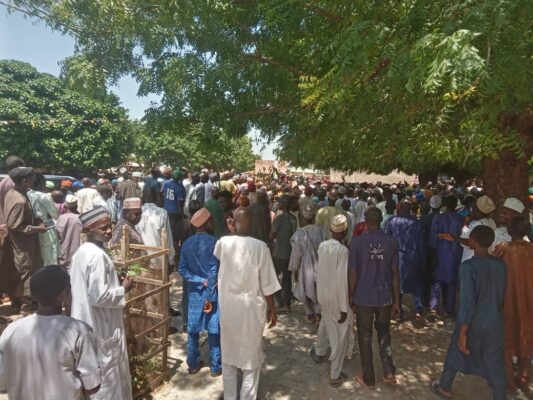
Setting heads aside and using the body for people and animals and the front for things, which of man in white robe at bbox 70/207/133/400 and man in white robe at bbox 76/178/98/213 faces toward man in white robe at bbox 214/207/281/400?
man in white robe at bbox 70/207/133/400

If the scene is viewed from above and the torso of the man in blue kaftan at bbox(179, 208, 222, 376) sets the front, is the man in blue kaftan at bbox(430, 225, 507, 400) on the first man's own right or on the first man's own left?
on the first man's own right

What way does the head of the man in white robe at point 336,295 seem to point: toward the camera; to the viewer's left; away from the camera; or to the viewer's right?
away from the camera

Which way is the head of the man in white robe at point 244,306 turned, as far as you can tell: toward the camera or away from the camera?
away from the camera

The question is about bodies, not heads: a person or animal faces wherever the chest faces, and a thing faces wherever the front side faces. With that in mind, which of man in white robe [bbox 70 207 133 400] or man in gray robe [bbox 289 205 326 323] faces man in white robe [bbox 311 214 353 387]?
man in white robe [bbox 70 207 133 400]

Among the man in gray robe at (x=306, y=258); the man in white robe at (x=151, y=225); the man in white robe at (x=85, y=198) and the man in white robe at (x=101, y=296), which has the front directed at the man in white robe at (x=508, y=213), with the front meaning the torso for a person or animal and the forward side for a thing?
the man in white robe at (x=101, y=296)

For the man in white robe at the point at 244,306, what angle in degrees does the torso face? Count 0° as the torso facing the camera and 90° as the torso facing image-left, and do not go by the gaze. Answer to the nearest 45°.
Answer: approximately 180°

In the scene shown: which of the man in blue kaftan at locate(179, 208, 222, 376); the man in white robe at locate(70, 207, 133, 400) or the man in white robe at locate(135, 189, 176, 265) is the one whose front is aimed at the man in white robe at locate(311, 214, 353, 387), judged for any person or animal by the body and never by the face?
the man in white robe at locate(70, 207, 133, 400)

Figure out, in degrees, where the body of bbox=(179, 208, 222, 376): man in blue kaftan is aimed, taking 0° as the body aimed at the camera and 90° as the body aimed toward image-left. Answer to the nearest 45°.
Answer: approximately 180°

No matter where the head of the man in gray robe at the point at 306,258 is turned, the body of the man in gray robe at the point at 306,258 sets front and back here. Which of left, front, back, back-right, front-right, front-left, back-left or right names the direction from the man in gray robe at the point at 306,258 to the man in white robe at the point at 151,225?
left

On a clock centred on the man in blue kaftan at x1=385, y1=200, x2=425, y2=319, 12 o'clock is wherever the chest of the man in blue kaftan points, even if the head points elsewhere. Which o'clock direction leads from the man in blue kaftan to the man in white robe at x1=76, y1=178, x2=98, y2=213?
The man in white robe is roughly at 9 o'clock from the man in blue kaftan.

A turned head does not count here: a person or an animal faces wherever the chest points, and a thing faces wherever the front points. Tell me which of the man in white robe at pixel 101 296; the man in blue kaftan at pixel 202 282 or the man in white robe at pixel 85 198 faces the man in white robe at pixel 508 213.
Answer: the man in white robe at pixel 101 296

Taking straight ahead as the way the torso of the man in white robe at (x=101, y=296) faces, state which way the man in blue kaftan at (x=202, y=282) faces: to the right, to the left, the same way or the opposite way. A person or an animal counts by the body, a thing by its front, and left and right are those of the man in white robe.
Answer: to the left
